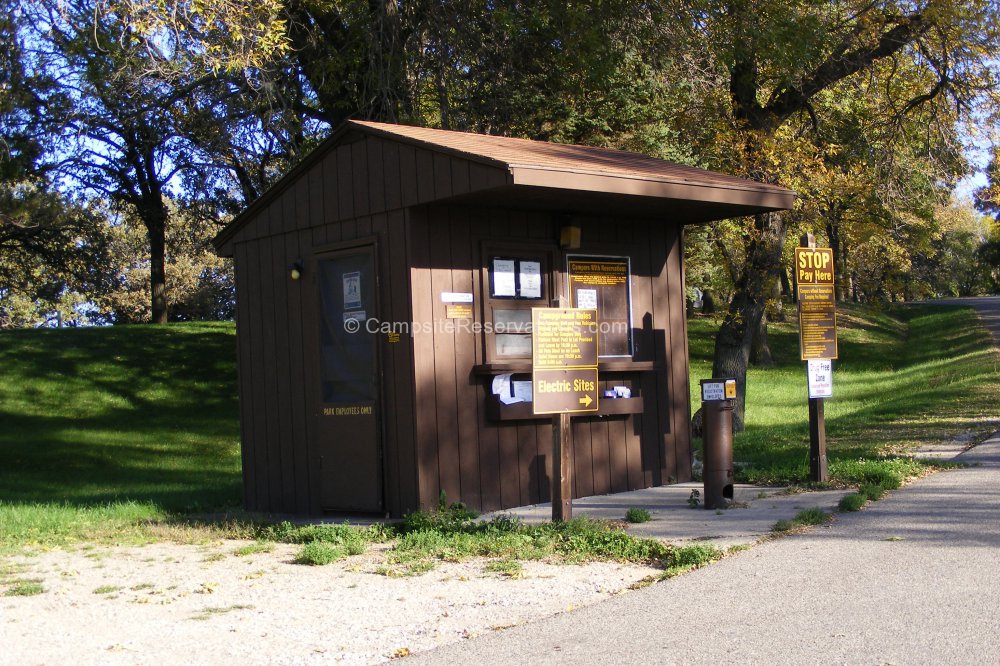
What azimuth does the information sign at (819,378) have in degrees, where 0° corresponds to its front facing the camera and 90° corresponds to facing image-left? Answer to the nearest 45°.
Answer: approximately 0°

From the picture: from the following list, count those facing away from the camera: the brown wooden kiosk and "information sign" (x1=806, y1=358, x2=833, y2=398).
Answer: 0

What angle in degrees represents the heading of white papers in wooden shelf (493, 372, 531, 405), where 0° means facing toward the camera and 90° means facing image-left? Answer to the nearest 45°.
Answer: approximately 315°

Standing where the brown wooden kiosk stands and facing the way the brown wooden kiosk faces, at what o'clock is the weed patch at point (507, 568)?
The weed patch is roughly at 1 o'clock from the brown wooden kiosk.

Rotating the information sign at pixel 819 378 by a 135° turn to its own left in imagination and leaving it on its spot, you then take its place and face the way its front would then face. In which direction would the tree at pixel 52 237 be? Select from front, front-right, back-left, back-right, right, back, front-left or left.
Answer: left

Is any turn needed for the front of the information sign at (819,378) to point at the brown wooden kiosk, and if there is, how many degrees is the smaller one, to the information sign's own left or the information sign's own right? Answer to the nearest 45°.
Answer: approximately 45° to the information sign's own right

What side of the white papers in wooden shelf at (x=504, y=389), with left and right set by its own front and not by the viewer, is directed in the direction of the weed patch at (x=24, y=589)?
right

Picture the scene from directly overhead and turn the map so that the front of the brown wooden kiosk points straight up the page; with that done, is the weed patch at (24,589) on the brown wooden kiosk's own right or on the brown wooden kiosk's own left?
on the brown wooden kiosk's own right

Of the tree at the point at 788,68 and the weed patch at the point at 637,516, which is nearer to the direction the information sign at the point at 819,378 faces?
the weed patch

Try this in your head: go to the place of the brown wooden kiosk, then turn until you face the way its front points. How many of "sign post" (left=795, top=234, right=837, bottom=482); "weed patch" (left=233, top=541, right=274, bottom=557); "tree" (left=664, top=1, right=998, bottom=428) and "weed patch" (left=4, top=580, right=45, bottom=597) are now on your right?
2

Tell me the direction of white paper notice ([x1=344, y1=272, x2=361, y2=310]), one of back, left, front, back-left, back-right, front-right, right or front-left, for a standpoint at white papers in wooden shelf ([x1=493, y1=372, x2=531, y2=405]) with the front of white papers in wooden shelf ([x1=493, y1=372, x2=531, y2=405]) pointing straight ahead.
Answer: back-right

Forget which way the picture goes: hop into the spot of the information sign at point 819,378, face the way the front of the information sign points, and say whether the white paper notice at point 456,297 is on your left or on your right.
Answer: on your right

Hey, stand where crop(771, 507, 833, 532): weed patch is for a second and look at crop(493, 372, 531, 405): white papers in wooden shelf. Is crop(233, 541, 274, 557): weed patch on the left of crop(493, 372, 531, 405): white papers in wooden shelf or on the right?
left

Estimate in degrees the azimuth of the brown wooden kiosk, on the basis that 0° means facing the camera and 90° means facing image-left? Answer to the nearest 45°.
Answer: approximately 315°
